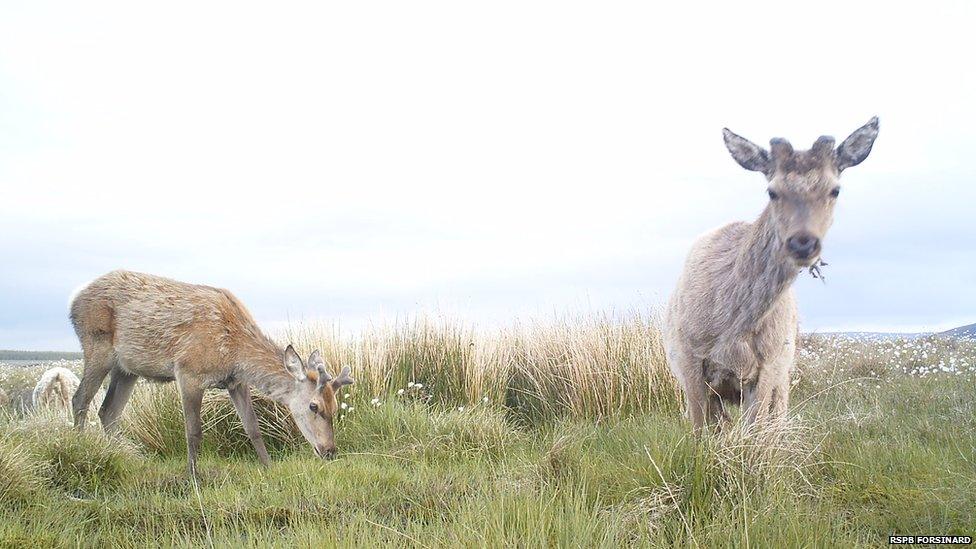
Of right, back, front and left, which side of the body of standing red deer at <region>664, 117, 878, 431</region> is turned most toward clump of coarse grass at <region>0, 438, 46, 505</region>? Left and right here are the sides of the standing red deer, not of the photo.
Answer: right

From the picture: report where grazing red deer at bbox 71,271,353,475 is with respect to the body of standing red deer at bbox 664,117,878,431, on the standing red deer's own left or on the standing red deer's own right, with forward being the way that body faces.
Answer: on the standing red deer's own right

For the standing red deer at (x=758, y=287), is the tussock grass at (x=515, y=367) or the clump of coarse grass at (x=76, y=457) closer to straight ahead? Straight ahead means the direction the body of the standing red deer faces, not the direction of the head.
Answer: the clump of coarse grass

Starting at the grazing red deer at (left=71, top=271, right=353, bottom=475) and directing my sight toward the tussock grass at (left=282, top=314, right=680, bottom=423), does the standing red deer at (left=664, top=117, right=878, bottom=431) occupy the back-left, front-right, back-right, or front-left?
front-right

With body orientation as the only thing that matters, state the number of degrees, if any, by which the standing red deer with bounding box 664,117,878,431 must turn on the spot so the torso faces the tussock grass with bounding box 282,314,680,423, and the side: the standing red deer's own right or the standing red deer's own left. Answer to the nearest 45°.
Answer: approximately 135° to the standing red deer's own right

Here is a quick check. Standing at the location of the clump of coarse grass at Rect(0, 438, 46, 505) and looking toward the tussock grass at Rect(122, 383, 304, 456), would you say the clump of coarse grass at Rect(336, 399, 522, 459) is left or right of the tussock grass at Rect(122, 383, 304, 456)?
right

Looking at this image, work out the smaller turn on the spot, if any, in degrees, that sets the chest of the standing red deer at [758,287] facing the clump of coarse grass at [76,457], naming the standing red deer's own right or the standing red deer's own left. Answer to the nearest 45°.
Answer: approximately 90° to the standing red deer's own right

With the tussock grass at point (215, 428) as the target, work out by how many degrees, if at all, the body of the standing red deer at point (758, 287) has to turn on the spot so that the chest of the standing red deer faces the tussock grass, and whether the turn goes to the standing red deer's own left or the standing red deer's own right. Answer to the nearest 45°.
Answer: approximately 90° to the standing red deer's own right

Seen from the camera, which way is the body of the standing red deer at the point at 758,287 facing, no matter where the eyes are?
toward the camera

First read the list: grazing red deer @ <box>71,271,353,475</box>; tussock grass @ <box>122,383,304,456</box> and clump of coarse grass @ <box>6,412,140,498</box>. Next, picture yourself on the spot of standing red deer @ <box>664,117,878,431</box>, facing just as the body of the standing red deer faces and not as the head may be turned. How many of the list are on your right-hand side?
3

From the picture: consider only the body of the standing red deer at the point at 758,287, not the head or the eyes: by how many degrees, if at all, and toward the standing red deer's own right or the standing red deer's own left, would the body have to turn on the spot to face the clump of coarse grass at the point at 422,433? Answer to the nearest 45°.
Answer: approximately 90° to the standing red deer's own right
